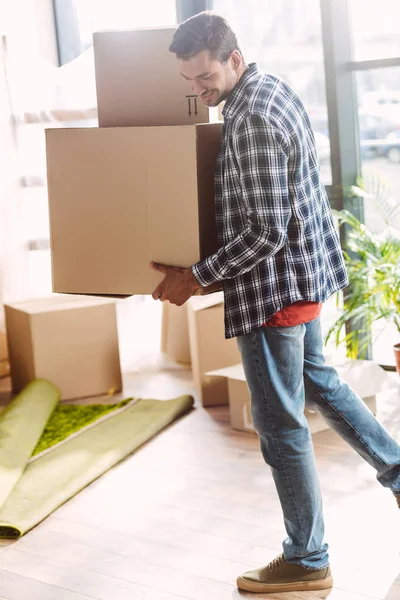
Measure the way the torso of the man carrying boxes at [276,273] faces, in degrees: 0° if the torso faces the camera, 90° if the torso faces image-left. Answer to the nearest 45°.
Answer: approximately 90°

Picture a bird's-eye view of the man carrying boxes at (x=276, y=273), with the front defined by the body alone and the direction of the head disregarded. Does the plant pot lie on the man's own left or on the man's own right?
on the man's own right

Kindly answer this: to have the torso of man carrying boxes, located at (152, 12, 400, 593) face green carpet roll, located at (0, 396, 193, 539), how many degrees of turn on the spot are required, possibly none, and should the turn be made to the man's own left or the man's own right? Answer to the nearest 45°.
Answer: approximately 45° to the man's own right

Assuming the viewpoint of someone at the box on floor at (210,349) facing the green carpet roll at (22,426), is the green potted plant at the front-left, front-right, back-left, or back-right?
back-left

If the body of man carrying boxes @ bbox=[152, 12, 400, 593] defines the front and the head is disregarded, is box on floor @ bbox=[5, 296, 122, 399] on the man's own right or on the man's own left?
on the man's own right

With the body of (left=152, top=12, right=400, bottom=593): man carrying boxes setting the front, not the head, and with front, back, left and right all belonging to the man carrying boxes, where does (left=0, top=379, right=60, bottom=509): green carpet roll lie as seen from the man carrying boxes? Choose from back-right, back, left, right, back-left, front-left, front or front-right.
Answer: front-right

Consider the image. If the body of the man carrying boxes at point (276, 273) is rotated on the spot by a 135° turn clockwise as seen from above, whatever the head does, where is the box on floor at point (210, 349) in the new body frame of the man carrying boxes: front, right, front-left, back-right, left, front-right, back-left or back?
front-left

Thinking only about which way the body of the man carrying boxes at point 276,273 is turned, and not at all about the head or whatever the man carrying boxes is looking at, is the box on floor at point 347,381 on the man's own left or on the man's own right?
on the man's own right
